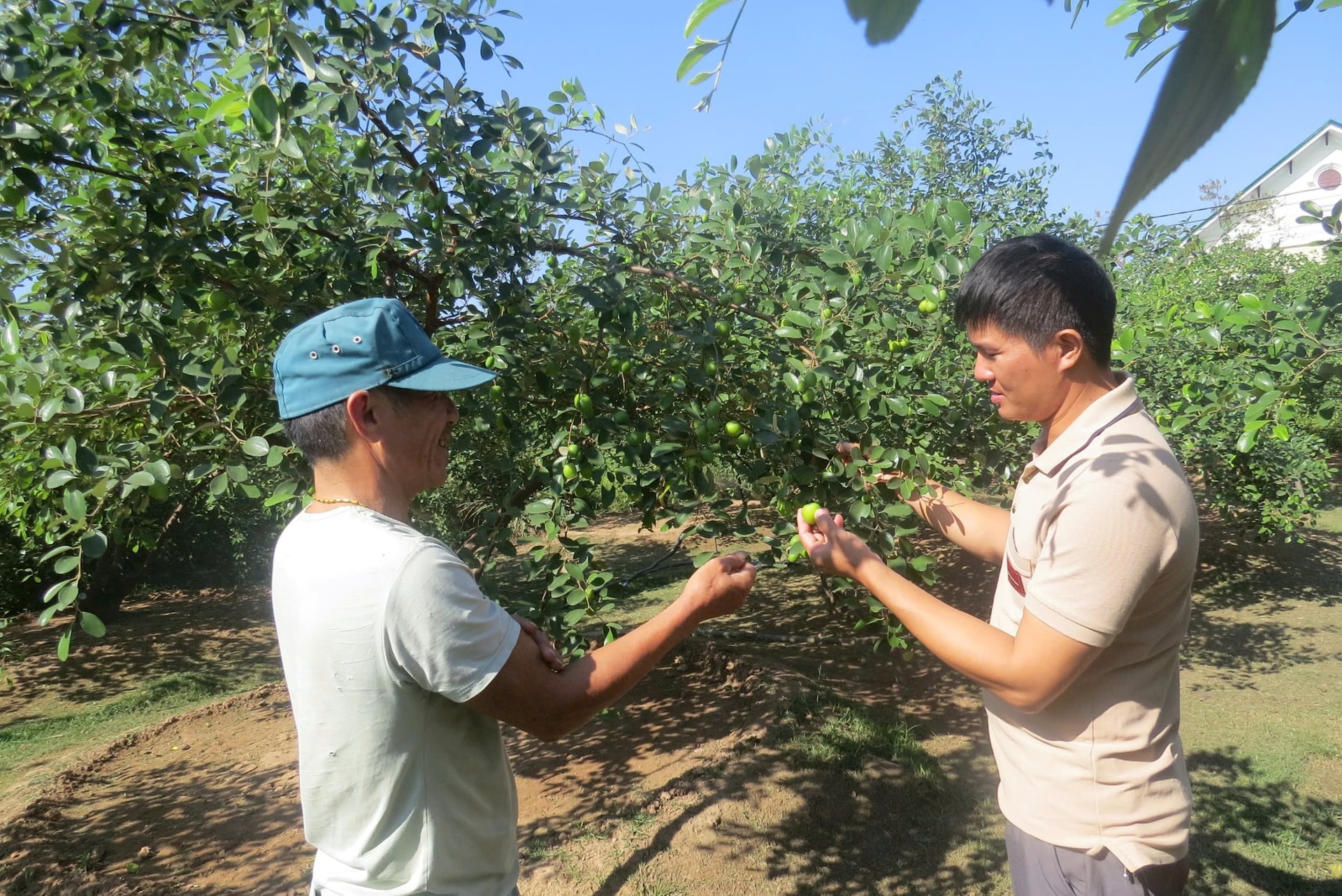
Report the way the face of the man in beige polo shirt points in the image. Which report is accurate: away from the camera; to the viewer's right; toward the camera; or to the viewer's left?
to the viewer's left

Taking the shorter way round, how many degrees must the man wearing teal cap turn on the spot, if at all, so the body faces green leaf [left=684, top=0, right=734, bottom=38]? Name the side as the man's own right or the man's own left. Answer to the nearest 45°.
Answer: approximately 90° to the man's own right

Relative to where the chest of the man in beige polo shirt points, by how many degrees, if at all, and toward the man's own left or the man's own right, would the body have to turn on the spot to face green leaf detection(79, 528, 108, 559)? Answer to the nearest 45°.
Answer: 0° — they already face it

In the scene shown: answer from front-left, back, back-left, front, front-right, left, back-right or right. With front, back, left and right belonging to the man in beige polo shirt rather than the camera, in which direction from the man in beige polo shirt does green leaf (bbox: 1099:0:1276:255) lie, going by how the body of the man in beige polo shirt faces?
left

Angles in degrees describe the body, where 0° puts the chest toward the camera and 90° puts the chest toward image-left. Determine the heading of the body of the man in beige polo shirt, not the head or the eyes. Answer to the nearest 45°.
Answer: approximately 90°

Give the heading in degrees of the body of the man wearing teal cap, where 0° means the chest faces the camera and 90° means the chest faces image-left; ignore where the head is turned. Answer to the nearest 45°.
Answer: approximately 225°

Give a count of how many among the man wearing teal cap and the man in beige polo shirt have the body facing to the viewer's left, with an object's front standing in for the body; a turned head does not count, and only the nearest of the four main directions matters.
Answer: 1

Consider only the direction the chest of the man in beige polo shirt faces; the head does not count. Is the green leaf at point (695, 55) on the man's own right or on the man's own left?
on the man's own left

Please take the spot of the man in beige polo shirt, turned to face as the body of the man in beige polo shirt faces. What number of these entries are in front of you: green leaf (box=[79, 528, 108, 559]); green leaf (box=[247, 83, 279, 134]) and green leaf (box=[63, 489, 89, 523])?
3

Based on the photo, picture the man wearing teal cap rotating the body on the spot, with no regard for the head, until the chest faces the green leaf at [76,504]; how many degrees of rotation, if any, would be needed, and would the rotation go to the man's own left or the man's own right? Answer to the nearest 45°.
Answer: approximately 90° to the man's own left

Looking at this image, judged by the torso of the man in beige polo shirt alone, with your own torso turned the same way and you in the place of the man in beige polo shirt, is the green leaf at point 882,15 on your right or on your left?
on your left

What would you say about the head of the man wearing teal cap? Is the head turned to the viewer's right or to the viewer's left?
to the viewer's right

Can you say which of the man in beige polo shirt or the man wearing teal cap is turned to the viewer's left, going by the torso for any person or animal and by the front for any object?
the man in beige polo shirt
